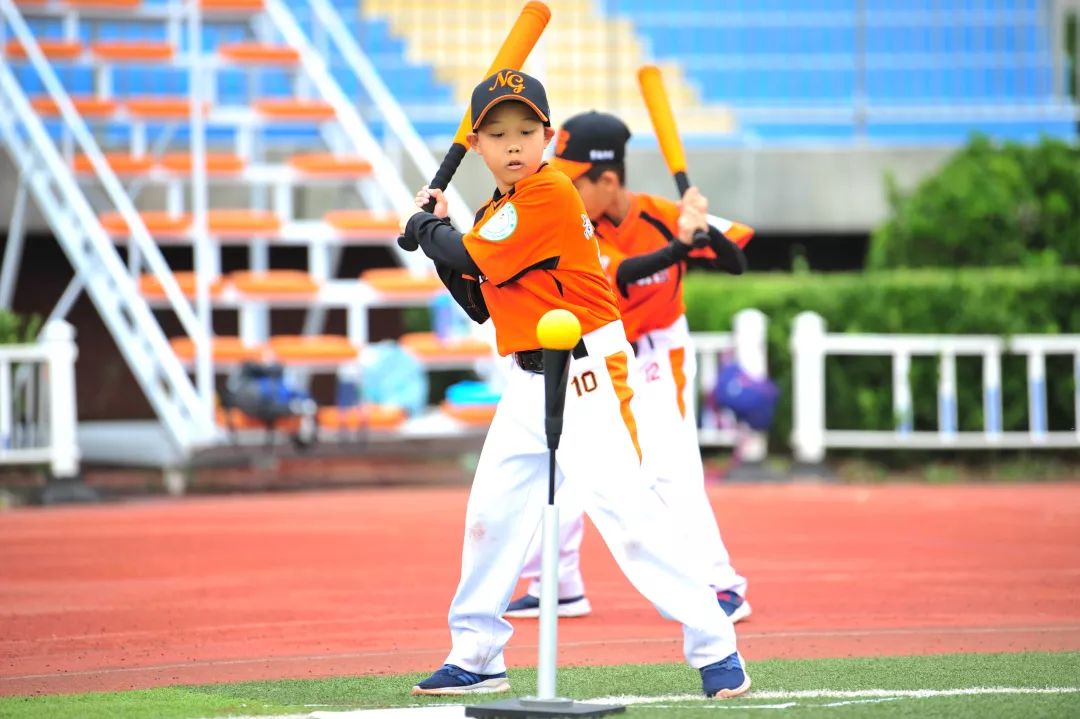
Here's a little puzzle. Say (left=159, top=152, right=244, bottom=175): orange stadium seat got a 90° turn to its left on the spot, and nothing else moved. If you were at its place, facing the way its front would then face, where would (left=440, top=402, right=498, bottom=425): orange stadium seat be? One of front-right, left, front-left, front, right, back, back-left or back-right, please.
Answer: front-right

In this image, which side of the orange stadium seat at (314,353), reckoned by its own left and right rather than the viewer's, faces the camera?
front

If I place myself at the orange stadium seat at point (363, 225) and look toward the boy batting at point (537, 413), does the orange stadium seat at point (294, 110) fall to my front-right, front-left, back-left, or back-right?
back-right

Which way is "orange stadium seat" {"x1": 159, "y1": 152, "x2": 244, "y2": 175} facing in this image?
toward the camera

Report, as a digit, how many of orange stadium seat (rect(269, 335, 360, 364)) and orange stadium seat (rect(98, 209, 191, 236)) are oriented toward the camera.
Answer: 2

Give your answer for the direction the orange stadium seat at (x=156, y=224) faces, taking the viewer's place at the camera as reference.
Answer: facing the viewer

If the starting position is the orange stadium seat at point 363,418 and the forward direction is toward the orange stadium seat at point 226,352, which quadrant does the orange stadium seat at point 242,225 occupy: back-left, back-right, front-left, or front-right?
front-right

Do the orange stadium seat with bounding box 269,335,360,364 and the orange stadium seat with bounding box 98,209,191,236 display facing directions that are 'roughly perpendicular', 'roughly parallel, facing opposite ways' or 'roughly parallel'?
roughly parallel

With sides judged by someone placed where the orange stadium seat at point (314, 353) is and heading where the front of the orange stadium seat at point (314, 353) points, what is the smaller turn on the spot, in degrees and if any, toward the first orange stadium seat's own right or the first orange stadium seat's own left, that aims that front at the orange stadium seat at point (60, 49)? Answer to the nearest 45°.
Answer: approximately 135° to the first orange stadium seat's own right

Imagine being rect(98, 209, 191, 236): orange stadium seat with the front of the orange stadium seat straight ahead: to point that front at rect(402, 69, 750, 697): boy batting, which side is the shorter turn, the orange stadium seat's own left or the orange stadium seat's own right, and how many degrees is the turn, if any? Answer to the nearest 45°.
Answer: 0° — it already faces them

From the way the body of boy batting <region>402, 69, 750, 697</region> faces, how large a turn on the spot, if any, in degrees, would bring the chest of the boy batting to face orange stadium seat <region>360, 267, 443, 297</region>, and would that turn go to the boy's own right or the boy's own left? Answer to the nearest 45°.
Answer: approximately 135° to the boy's own right

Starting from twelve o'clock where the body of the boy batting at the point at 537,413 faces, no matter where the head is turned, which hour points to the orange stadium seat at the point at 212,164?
The orange stadium seat is roughly at 4 o'clock from the boy batting.

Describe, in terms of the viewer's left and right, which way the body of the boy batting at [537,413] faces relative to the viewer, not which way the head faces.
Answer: facing the viewer and to the left of the viewer
